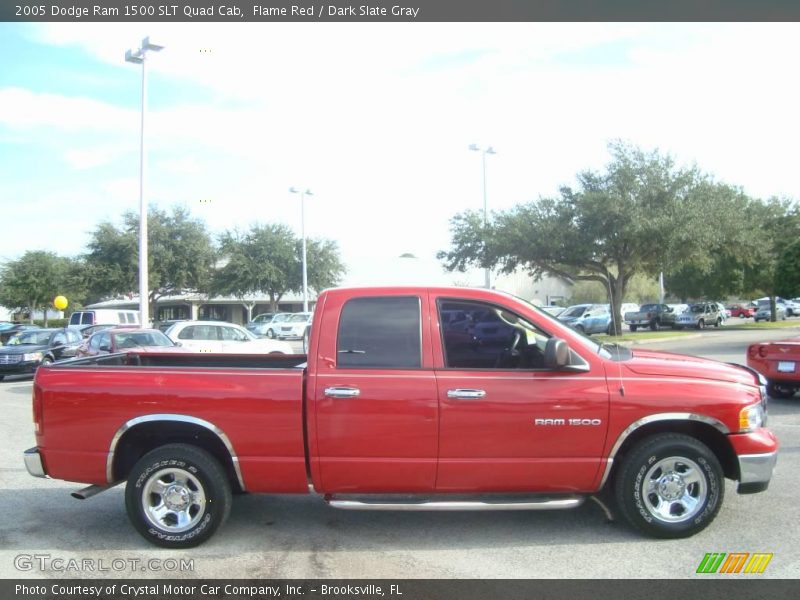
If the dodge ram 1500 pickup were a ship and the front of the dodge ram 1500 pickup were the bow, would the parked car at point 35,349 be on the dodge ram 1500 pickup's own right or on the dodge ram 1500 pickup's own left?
on the dodge ram 1500 pickup's own left

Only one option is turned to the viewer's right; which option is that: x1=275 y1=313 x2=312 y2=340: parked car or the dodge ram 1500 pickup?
the dodge ram 1500 pickup

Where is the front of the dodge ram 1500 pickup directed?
to the viewer's right

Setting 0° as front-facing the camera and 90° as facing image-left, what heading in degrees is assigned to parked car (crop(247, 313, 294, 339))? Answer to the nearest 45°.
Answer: approximately 315°

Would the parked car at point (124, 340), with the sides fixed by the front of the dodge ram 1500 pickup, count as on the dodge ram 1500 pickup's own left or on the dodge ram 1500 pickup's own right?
on the dodge ram 1500 pickup's own left

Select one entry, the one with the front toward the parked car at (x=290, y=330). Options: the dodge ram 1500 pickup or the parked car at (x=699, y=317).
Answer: the parked car at (x=699, y=317)

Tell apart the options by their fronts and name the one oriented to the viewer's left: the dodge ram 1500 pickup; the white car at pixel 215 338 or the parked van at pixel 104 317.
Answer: the parked van

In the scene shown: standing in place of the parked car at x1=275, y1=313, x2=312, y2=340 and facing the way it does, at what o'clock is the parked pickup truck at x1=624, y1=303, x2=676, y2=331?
the parked pickup truck at x1=624, y1=303, x2=676, y2=331 is roughly at 7 o'clock from the parked car at x1=275, y1=313, x2=312, y2=340.

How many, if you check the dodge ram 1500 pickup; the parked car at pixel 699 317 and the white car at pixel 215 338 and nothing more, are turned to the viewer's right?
2

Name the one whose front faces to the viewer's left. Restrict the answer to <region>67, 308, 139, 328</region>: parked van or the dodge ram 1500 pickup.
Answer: the parked van
